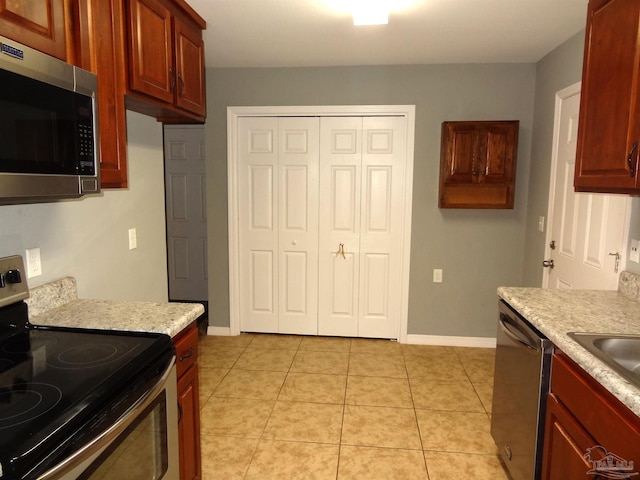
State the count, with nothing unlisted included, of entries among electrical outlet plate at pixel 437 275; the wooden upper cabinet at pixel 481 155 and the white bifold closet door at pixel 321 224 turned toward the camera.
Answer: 3

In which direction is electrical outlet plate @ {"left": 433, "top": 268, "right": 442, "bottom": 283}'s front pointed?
toward the camera

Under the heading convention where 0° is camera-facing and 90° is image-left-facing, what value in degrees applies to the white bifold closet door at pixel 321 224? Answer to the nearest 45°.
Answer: approximately 0°

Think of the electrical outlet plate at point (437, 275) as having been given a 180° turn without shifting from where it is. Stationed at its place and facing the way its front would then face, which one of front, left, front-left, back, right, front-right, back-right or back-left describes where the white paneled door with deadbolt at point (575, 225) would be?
back-right

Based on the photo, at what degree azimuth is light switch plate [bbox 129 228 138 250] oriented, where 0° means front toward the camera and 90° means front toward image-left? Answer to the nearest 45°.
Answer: approximately 315°

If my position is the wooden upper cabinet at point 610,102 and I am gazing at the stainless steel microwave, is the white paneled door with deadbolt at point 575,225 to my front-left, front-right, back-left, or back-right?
back-right

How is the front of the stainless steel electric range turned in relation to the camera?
facing the viewer and to the right of the viewer

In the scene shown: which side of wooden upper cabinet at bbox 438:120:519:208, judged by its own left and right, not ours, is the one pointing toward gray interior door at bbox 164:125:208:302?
right

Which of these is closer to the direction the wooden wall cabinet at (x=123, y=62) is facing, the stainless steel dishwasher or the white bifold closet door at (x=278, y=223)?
the stainless steel dishwasher

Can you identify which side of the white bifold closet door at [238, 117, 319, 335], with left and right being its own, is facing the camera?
front

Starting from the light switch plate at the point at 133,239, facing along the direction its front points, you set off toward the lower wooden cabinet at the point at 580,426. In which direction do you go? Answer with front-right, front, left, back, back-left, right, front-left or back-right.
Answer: front

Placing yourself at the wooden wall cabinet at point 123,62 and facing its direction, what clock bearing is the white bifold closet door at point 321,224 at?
The white bifold closet door is roughly at 9 o'clock from the wooden wall cabinet.

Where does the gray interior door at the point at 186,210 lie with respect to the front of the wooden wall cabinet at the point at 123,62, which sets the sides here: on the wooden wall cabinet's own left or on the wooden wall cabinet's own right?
on the wooden wall cabinet's own left

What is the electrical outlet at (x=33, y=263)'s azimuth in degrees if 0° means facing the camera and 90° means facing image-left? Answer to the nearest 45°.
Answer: approximately 315°
